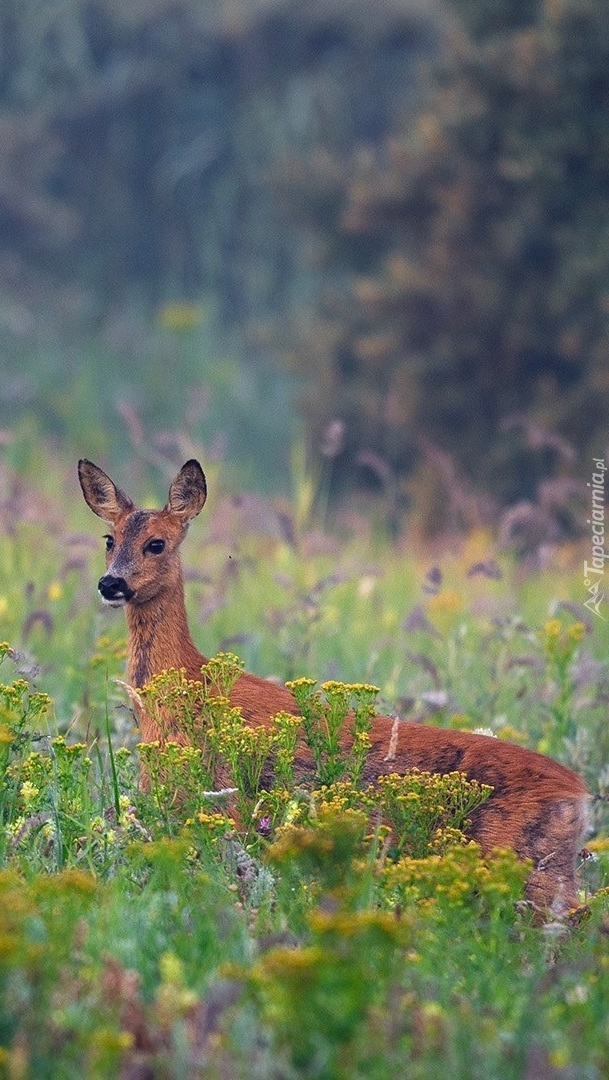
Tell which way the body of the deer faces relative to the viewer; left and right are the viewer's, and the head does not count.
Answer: facing to the left of the viewer
